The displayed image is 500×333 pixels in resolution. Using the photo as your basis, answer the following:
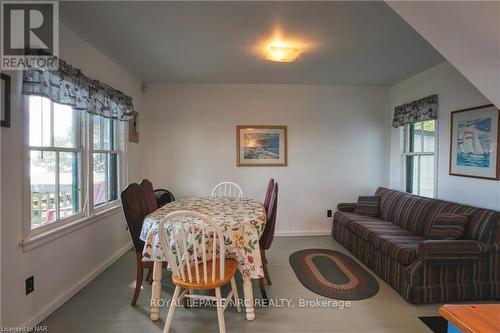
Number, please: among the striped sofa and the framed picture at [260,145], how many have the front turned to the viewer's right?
0

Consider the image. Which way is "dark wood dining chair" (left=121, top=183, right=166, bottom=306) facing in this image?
to the viewer's right

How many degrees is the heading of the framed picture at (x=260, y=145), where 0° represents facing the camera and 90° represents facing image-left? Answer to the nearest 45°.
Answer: approximately 0°

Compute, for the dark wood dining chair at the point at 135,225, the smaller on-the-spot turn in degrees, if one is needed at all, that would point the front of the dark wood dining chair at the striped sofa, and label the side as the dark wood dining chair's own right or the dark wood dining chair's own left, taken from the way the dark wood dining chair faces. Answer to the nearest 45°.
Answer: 0° — it already faces it

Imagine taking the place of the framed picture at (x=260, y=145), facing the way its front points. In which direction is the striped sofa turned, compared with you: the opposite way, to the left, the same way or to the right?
to the right

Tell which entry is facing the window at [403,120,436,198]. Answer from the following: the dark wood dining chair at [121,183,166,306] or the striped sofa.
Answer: the dark wood dining chair

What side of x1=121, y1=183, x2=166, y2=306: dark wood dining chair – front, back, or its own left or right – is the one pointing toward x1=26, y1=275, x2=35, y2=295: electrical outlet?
back

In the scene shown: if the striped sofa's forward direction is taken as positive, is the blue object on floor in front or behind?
in front

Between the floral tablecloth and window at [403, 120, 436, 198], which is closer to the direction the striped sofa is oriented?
the floral tablecloth

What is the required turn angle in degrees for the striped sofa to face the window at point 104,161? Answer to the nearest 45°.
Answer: approximately 45° to its right

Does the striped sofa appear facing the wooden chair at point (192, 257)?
yes

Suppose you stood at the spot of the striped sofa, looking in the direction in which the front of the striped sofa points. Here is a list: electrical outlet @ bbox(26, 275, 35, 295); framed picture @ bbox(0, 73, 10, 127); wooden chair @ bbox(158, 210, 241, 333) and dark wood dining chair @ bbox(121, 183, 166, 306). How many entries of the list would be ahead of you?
4

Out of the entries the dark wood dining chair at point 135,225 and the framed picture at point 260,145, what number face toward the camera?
1
